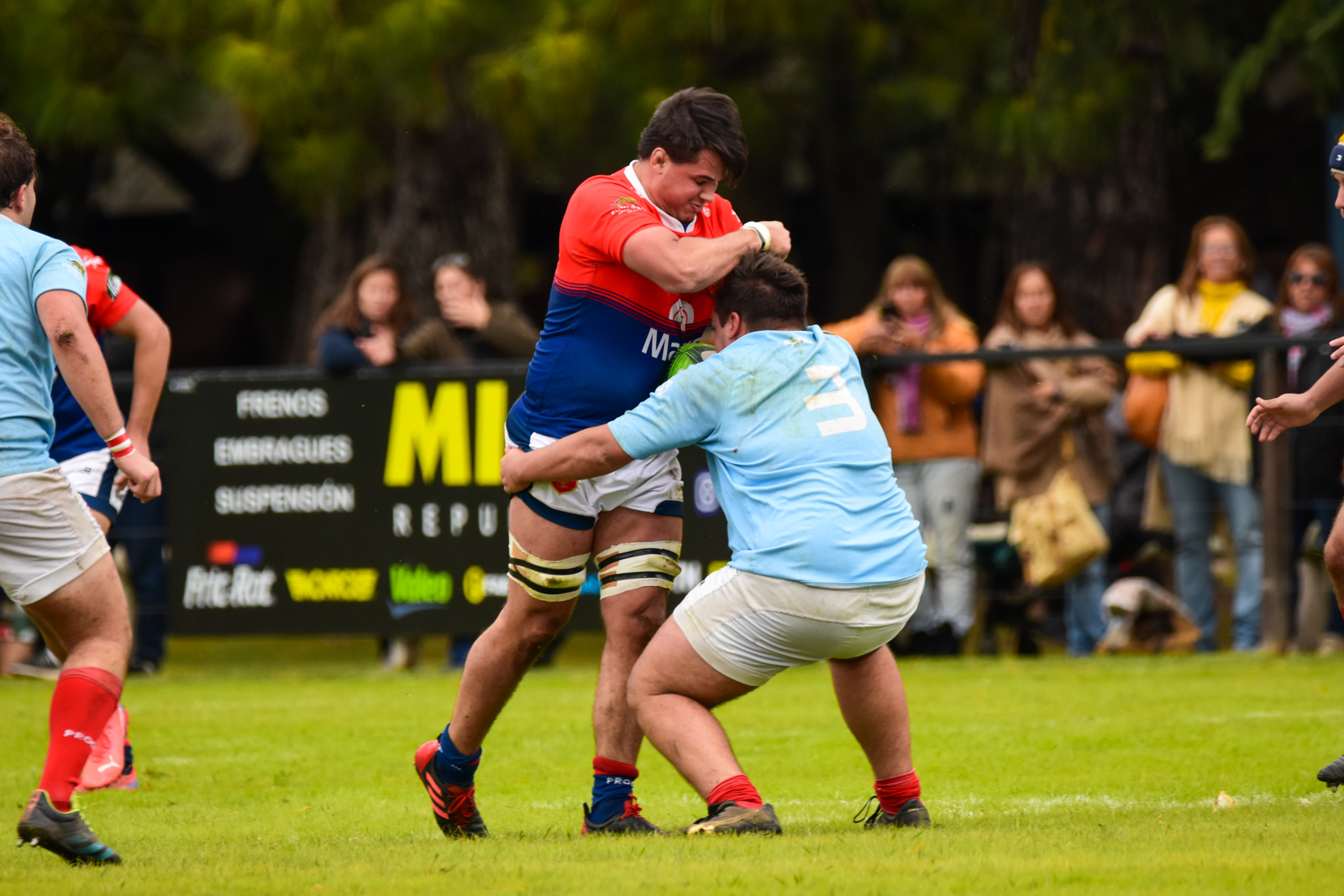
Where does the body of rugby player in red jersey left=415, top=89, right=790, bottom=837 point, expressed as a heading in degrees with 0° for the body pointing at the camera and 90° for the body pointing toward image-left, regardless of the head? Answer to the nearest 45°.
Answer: approximately 315°

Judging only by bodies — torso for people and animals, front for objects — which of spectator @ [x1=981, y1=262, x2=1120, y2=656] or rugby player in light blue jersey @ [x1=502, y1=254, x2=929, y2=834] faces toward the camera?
the spectator

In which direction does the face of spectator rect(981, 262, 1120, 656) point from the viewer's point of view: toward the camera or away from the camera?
toward the camera

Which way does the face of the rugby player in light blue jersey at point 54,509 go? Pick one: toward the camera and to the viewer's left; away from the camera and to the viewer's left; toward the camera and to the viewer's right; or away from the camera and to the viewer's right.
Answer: away from the camera and to the viewer's right

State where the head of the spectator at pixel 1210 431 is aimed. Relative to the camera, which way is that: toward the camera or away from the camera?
toward the camera

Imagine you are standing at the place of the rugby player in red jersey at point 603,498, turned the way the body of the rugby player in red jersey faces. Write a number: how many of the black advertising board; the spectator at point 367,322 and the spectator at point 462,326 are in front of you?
0

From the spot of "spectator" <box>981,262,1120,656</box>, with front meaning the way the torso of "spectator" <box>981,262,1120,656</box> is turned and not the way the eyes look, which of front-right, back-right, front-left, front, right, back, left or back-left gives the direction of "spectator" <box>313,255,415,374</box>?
right

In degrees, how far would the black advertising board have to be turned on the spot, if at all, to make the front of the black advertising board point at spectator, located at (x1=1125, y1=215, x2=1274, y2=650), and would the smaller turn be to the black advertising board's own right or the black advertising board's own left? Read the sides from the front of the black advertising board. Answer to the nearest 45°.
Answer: approximately 90° to the black advertising board's own left

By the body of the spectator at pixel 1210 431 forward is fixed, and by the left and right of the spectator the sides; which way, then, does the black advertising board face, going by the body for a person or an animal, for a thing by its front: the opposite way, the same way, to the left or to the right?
the same way

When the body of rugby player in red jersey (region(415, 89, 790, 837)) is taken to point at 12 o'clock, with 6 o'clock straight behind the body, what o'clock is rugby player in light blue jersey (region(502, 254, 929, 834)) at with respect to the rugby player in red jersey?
The rugby player in light blue jersey is roughly at 12 o'clock from the rugby player in red jersey.

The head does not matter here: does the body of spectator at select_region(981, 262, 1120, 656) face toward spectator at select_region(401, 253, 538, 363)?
no

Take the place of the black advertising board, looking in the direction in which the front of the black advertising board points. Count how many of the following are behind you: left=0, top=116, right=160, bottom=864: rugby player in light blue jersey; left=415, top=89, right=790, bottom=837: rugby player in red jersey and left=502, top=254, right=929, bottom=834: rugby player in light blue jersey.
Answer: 0

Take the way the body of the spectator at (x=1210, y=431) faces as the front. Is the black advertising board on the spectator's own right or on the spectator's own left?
on the spectator's own right

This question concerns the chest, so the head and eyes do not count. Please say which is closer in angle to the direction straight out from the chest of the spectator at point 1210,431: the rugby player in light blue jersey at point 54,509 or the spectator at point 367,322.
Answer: the rugby player in light blue jersey

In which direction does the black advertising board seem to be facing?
toward the camera

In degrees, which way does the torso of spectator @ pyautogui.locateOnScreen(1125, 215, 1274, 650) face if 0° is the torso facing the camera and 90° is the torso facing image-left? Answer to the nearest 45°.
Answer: approximately 0°

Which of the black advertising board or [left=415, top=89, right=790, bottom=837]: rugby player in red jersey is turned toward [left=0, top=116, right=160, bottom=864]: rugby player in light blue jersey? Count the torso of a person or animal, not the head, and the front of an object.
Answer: the black advertising board

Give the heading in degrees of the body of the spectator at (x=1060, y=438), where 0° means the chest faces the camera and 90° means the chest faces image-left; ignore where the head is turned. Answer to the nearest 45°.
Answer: approximately 0°
